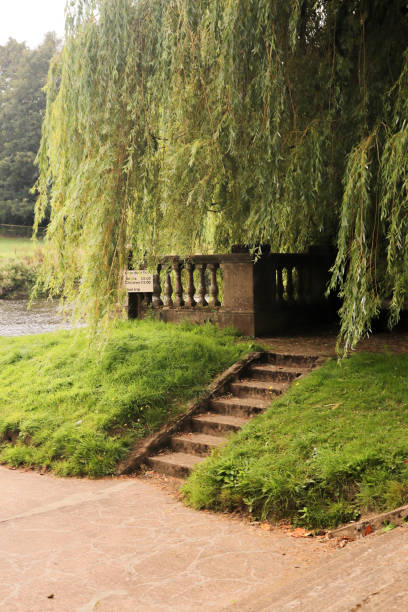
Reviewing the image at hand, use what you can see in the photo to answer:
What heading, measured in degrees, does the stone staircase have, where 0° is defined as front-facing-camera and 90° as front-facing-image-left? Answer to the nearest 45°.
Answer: approximately 45°

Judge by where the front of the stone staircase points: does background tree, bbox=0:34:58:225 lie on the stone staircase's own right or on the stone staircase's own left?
on the stone staircase's own right

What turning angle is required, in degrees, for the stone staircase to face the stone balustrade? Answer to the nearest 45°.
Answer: approximately 135° to its right
